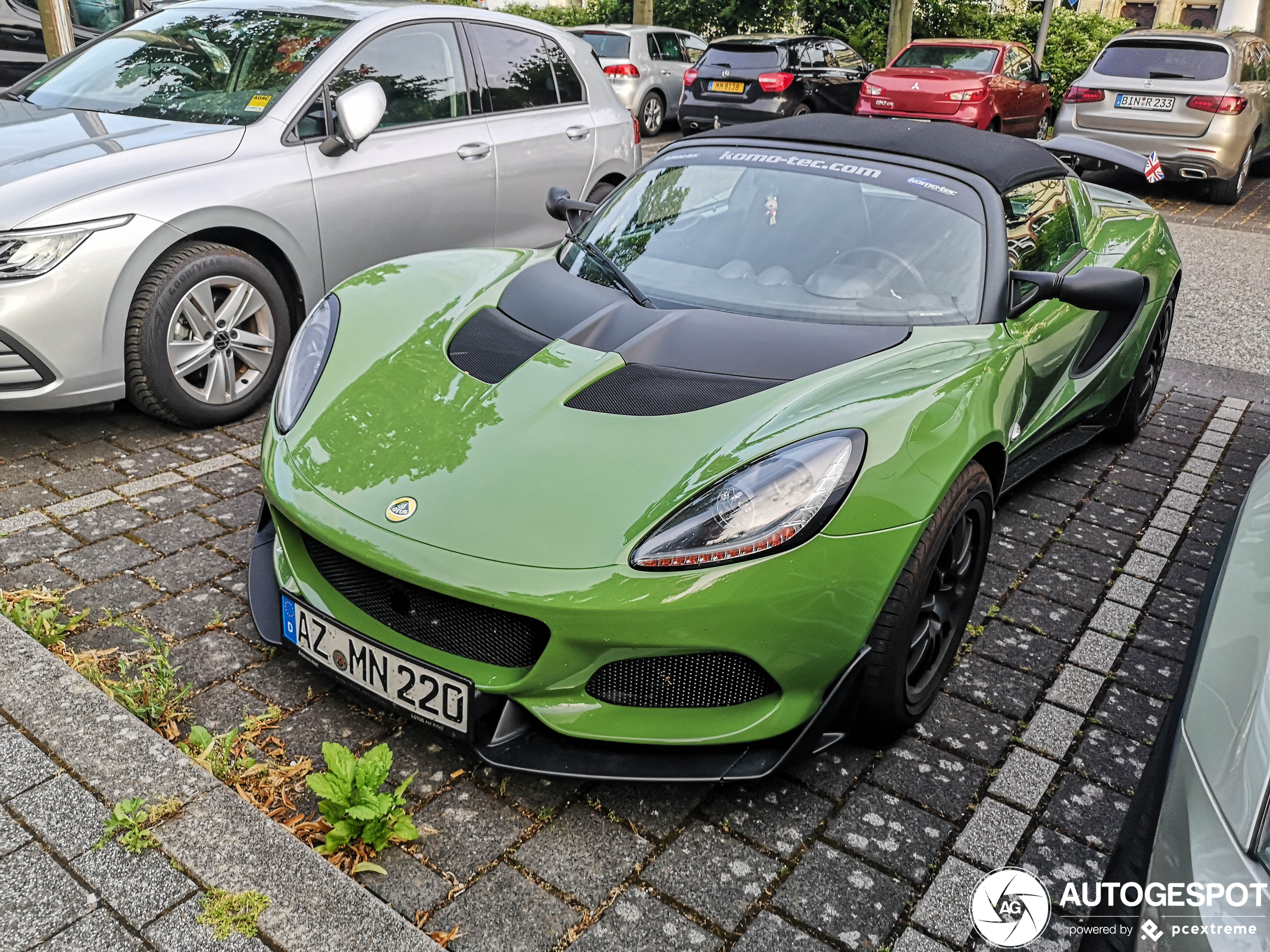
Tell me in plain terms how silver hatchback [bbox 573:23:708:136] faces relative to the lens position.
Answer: facing away from the viewer and to the right of the viewer

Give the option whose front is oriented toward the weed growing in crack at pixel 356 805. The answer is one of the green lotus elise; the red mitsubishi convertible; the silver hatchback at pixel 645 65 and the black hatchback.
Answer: the green lotus elise

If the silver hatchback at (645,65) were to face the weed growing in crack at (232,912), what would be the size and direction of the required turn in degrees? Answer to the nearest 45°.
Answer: approximately 135° to its right

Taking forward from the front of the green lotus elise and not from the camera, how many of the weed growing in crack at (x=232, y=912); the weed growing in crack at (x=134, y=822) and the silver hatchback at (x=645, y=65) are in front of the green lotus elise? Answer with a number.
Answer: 2

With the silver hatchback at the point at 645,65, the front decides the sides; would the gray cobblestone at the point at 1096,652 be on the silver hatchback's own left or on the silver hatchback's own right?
on the silver hatchback's own right

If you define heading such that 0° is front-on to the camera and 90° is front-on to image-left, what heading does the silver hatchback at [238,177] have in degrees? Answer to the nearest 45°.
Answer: approximately 45°

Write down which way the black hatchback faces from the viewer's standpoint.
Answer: facing away from the viewer and to the right of the viewer

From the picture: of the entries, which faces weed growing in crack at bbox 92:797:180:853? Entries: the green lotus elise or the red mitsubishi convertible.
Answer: the green lotus elise

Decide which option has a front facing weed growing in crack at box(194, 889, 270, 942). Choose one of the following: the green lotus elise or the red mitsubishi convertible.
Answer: the green lotus elise

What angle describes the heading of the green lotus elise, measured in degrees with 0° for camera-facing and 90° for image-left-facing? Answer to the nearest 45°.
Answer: approximately 45°

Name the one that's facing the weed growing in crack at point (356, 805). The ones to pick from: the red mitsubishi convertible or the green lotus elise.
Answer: the green lotus elise

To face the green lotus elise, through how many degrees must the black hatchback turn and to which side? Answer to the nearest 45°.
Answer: approximately 135° to its right

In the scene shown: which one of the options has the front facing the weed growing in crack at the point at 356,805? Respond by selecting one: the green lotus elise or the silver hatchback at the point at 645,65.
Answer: the green lotus elise

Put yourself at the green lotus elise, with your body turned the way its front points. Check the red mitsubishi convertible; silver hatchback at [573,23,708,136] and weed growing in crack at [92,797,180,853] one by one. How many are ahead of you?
1

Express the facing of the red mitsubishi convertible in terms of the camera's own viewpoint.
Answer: facing away from the viewer and to the right of the viewer

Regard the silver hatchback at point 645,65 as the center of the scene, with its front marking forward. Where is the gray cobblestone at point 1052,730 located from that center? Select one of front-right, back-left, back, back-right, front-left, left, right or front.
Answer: back-right
